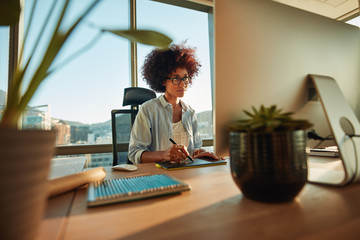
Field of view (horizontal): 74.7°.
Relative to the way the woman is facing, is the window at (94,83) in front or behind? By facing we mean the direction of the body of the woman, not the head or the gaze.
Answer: behind

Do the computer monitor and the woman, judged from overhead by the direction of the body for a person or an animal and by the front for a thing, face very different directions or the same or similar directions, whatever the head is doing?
very different directions

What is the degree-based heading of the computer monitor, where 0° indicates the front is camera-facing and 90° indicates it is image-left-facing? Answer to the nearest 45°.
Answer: approximately 135°
